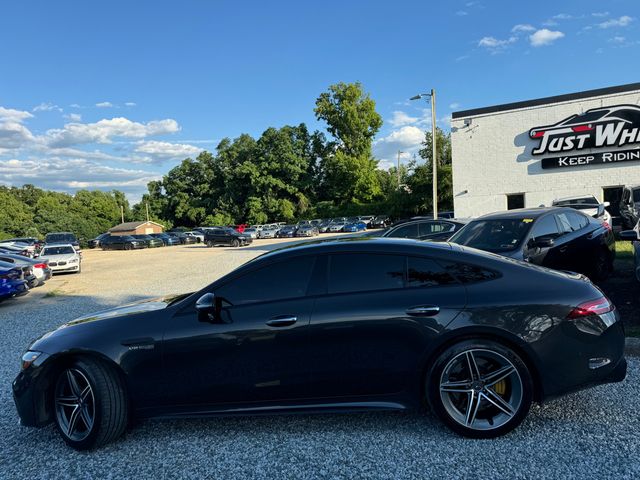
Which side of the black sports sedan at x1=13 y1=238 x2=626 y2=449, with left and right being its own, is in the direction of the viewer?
left

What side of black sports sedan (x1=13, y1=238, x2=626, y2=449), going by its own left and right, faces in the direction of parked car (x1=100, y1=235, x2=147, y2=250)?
right

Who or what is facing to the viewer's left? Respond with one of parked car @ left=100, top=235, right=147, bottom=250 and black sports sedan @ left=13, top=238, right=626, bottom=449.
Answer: the black sports sedan

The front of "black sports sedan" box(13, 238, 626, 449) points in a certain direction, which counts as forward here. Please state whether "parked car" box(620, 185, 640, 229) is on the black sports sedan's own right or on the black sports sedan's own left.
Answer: on the black sports sedan's own right

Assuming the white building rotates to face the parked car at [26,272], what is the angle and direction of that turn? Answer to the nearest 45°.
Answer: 0° — it already faces it

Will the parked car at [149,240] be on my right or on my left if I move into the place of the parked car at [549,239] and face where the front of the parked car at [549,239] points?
on my right

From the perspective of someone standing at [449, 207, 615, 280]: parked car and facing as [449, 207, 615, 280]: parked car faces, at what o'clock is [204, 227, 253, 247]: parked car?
[204, 227, 253, 247]: parked car is roughly at 3 o'clock from [449, 207, 615, 280]: parked car.

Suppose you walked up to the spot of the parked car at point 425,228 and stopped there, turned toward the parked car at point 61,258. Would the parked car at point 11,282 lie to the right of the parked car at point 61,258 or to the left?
left
